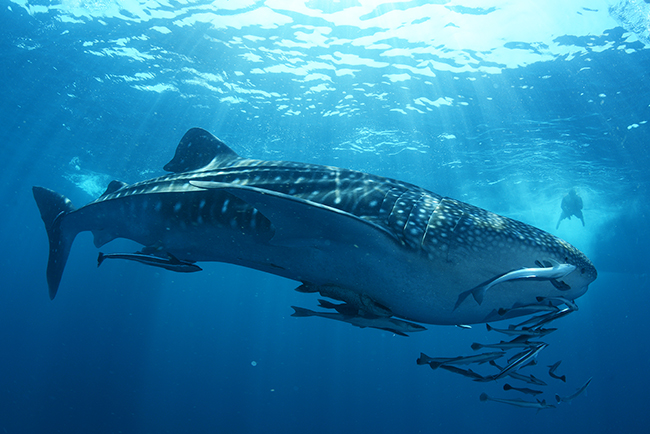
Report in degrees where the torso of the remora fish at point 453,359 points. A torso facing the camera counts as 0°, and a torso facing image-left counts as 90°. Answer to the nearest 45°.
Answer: approximately 270°

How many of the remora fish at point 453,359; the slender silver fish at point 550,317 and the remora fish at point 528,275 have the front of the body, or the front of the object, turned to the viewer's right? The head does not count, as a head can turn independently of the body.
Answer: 3

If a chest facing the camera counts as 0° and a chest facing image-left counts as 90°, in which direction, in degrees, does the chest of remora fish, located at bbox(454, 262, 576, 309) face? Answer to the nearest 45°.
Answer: approximately 270°

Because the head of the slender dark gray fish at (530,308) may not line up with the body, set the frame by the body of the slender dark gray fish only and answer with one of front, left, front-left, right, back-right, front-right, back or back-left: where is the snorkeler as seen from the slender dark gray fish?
left

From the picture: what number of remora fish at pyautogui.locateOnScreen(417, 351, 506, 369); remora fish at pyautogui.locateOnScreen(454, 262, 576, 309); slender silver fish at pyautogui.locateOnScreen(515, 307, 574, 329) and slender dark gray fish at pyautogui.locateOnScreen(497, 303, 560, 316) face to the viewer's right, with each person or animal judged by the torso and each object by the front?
4

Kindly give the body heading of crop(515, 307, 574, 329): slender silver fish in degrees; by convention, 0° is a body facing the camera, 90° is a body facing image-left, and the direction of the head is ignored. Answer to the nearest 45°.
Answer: approximately 270°

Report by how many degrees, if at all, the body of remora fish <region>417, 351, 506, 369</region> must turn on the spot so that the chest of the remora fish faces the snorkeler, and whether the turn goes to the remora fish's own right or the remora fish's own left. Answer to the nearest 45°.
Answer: approximately 90° to the remora fish's own left

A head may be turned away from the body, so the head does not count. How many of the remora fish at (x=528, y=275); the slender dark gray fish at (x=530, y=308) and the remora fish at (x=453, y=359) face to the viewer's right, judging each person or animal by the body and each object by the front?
3
